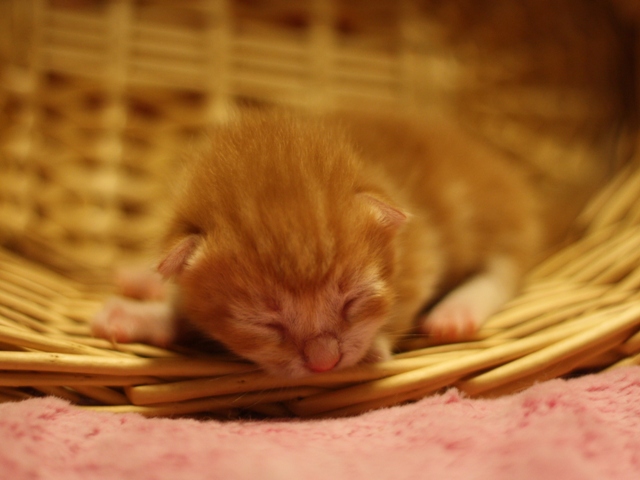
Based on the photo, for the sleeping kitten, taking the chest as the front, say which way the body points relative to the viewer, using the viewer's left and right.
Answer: facing the viewer and to the left of the viewer
